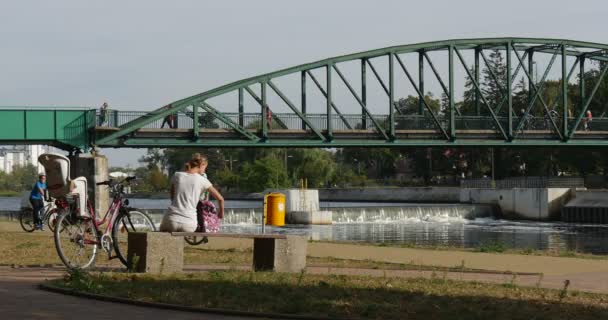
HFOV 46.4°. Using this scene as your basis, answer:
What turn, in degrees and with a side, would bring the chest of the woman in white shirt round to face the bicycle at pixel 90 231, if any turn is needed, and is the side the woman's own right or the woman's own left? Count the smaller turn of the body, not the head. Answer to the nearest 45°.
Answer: approximately 135° to the woman's own left

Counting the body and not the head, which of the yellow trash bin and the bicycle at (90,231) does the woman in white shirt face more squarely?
the yellow trash bin

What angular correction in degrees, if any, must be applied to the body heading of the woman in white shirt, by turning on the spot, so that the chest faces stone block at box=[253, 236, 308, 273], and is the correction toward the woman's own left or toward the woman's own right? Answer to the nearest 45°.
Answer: approximately 45° to the woman's own right

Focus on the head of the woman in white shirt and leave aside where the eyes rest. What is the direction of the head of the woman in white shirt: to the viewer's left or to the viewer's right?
to the viewer's right

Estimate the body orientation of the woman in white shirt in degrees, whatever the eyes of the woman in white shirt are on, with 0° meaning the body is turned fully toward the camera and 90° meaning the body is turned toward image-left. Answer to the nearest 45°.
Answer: approximately 225°

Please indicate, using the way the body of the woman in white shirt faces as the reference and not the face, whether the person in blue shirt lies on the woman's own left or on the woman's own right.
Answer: on the woman's own left
